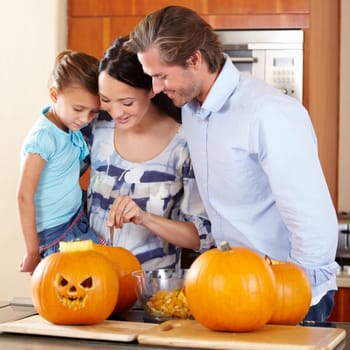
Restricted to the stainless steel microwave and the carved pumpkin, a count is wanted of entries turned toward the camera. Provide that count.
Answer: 2

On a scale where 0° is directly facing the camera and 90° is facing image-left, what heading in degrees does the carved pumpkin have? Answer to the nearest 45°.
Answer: approximately 0°

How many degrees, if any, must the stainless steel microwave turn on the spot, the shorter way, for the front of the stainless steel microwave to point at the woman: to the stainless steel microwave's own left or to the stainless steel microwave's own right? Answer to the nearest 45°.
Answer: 0° — it already faces them

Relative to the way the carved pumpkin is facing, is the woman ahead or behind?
behind

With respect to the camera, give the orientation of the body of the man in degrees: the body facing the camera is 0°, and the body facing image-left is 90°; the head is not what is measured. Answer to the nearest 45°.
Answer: approximately 45°

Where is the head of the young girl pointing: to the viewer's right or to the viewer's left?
to the viewer's right

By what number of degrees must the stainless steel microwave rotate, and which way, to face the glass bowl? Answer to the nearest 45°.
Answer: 0° — it already faces it

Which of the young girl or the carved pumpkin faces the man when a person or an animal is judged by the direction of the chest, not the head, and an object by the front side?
the young girl

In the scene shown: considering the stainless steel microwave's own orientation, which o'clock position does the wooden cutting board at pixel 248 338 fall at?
The wooden cutting board is roughly at 12 o'clock from the stainless steel microwave.

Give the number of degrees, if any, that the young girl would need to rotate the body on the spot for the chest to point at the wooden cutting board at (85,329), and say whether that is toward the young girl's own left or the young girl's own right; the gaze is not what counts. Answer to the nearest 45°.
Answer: approximately 45° to the young girl's own right
